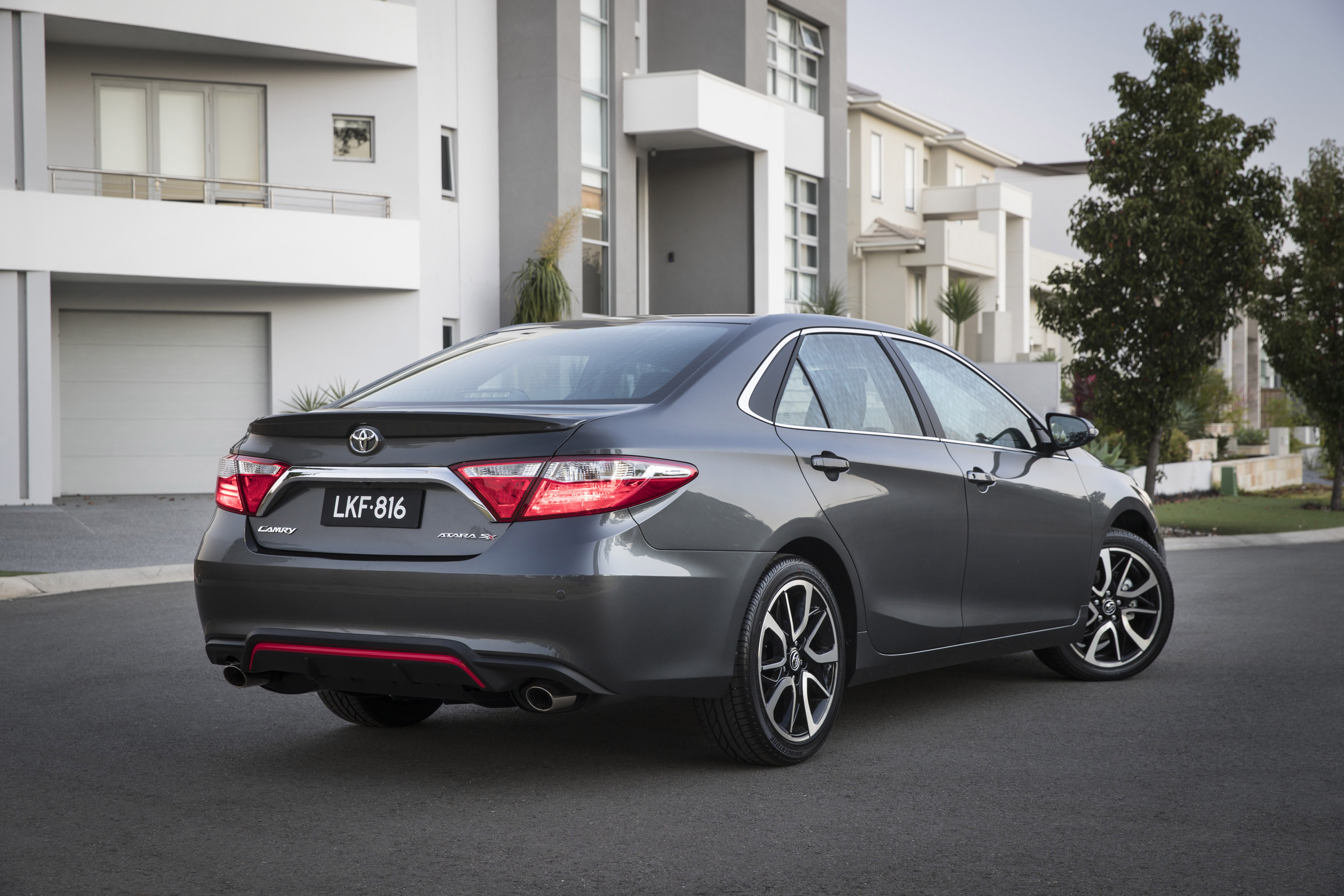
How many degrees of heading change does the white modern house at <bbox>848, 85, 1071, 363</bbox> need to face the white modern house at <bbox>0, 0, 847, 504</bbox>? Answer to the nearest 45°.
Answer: approximately 90° to its right

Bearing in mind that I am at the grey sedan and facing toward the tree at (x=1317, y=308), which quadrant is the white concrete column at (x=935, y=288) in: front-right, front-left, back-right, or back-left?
front-left

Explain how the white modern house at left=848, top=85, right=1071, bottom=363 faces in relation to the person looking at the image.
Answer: facing the viewer and to the right of the viewer

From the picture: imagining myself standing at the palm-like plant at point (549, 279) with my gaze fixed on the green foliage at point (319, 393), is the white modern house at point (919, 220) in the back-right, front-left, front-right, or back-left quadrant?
back-right

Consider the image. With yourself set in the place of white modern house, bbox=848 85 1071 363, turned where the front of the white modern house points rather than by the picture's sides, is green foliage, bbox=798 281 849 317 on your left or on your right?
on your right

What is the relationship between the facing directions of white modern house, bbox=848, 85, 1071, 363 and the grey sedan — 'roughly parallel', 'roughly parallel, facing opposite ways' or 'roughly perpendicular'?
roughly perpendicular

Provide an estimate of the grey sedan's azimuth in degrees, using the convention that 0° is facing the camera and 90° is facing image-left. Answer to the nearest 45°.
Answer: approximately 225°

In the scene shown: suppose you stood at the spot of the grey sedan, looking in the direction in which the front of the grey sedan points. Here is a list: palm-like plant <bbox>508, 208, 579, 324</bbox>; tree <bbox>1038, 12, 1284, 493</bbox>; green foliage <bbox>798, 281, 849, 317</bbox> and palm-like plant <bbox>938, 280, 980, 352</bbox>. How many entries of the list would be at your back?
0

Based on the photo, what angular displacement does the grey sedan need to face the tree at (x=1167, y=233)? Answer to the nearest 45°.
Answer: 0° — it already faces it

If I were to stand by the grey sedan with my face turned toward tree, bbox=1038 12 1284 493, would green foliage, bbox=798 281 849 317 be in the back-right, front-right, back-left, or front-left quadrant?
front-left

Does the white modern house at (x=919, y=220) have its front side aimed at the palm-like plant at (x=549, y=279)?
no

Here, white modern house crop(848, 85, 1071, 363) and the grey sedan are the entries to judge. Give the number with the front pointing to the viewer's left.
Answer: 0

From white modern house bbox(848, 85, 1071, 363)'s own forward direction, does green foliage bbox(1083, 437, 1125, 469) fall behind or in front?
in front

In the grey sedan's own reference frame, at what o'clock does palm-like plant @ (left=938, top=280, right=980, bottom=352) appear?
The palm-like plant is roughly at 11 o'clock from the grey sedan.

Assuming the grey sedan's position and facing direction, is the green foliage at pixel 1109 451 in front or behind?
in front

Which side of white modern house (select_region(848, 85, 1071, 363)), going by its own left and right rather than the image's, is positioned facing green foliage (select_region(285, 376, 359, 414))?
right

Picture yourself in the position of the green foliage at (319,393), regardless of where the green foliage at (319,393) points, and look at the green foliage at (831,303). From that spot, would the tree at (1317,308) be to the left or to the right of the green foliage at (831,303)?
right
